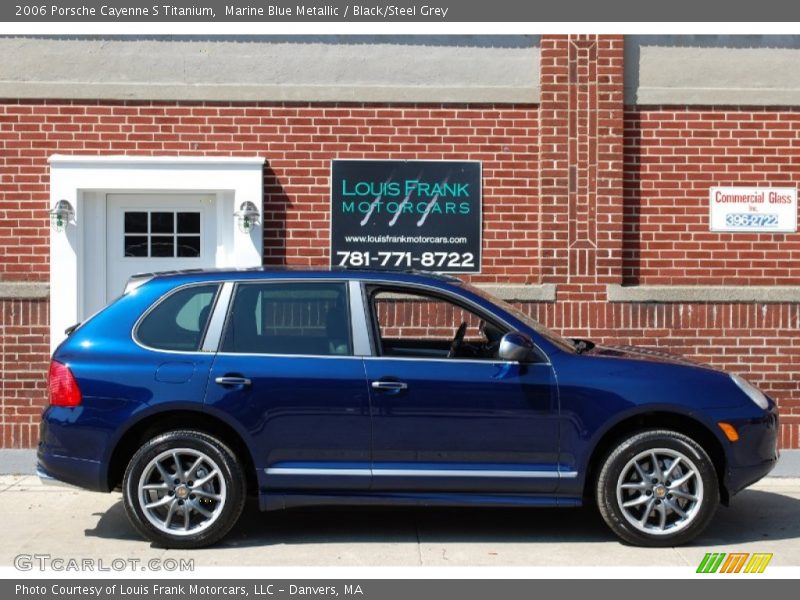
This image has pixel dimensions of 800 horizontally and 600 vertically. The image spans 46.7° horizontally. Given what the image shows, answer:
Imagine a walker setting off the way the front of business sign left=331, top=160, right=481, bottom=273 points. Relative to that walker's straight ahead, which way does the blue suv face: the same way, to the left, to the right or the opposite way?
to the left

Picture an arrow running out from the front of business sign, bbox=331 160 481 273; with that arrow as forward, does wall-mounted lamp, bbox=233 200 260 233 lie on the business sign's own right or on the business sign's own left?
on the business sign's own right

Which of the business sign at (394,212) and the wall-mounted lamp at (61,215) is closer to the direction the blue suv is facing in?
the business sign

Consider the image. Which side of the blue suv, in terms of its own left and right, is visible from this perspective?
right

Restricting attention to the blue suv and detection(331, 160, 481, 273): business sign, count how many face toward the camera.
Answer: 1

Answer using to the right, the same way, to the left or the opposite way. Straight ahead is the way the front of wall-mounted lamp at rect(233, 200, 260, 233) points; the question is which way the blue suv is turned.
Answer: to the left

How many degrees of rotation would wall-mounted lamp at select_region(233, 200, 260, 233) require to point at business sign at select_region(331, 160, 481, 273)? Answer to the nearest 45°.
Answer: approximately 90° to its left

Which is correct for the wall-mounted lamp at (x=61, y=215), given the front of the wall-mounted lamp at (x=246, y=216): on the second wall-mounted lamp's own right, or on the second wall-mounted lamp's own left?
on the second wall-mounted lamp's own right

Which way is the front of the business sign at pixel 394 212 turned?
toward the camera

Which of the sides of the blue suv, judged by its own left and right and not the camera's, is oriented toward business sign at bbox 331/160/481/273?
left

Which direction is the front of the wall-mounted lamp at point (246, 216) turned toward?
toward the camera
